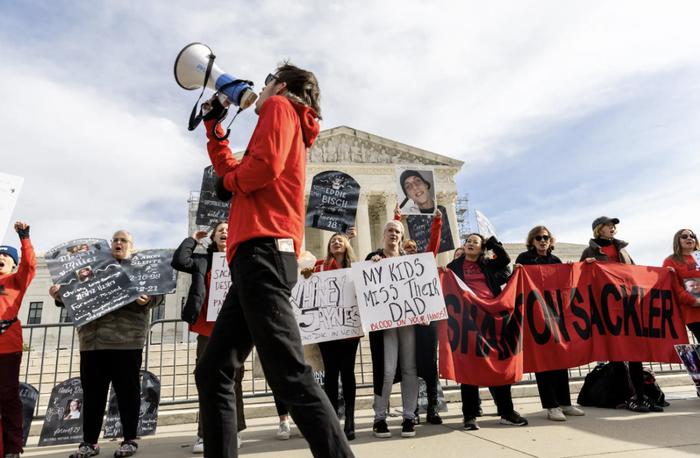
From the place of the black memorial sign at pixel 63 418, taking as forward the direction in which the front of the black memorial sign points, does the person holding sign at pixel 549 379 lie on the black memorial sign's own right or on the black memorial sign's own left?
on the black memorial sign's own left

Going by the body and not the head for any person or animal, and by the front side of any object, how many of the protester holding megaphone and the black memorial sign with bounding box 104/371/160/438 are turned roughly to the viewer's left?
1

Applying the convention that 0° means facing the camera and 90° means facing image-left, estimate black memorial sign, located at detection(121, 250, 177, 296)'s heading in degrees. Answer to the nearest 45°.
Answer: approximately 0°

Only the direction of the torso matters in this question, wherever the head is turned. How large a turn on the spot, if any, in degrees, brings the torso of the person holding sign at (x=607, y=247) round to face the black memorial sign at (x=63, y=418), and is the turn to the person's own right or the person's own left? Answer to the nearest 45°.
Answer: approximately 90° to the person's own right

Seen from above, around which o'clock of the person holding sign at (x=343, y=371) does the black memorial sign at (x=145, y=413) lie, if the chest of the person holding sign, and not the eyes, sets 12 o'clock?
The black memorial sign is roughly at 4 o'clock from the person holding sign.

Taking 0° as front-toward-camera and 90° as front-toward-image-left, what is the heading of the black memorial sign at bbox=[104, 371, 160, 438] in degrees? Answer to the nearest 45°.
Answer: approximately 0°

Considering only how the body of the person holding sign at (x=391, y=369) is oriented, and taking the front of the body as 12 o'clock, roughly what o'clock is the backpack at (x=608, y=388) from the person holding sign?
The backpack is roughly at 8 o'clock from the person holding sign.

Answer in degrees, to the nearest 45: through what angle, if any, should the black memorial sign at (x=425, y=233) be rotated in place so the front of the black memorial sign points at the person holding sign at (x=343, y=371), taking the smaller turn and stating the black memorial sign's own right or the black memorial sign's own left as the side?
0° — it already faces them

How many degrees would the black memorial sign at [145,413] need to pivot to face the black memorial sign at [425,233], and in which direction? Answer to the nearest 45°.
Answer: approximately 90° to its left

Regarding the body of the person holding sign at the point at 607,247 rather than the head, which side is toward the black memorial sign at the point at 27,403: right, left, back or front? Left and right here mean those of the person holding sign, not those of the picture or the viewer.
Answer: right
